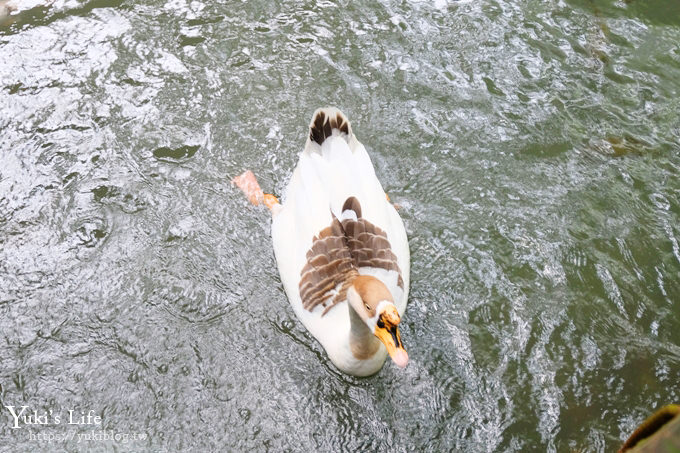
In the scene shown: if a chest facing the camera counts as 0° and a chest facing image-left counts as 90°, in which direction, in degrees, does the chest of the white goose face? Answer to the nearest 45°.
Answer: approximately 0°
